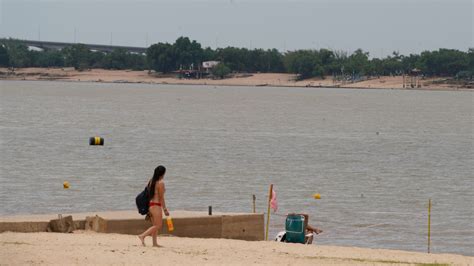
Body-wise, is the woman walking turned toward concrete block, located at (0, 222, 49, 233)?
no

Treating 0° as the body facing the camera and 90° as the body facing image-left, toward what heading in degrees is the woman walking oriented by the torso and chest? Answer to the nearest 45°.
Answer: approximately 270°

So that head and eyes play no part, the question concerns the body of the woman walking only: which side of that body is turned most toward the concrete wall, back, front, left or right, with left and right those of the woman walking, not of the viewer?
left

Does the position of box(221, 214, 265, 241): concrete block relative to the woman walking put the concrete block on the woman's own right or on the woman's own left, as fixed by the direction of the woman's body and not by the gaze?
on the woman's own left

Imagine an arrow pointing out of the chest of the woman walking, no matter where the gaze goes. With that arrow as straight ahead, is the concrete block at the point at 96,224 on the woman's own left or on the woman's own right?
on the woman's own left
